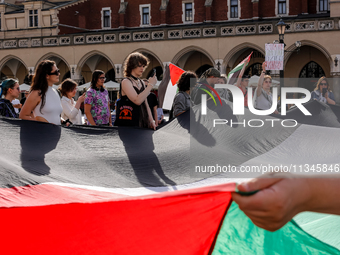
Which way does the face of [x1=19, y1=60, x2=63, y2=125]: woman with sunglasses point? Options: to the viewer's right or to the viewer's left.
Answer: to the viewer's right

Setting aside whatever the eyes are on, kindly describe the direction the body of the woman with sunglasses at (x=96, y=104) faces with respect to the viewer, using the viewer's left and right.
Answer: facing the viewer and to the right of the viewer

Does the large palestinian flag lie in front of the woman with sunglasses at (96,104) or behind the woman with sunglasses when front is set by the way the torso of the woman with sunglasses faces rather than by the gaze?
in front

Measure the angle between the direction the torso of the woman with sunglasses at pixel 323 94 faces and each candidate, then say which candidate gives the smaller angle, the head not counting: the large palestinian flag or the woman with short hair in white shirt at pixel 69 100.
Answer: the large palestinian flag

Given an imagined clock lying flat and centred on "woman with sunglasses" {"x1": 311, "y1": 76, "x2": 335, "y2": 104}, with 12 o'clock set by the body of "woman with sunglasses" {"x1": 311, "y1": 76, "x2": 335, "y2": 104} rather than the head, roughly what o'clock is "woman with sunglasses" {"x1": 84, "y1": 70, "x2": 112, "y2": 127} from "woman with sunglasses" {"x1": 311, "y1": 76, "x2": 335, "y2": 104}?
"woman with sunglasses" {"x1": 84, "y1": 70, "x2": 112, "y2": 127} is roughly at 2 o'clock from "woman with sunglasses" {"x1": 311, "y1": 76, "x2": 335, "y2": 104}.

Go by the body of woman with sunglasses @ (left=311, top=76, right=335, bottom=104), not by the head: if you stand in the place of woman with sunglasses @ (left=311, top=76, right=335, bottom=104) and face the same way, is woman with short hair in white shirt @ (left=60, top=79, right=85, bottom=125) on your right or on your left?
on your right

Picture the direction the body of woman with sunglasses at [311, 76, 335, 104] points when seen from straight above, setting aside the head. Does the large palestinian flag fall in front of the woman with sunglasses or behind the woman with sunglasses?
in front

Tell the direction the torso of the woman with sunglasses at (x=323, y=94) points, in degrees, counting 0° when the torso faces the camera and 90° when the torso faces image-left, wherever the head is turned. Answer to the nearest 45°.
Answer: approximately 0°
